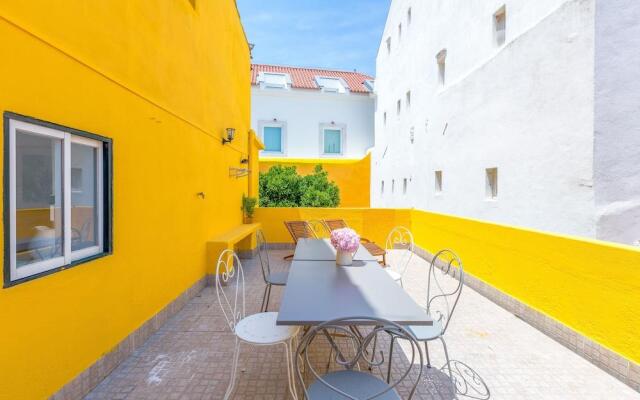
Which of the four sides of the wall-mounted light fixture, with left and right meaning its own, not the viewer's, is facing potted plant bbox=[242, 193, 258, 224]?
left

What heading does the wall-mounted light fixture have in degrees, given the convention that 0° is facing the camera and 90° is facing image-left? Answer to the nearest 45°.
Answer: approximately 270°

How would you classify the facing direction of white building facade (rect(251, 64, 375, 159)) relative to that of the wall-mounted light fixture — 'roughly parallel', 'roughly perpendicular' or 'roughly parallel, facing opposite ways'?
roughly perpendicular

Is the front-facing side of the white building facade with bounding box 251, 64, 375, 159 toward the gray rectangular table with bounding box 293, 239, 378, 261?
yes

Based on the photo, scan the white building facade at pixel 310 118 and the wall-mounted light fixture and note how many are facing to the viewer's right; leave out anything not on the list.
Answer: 1

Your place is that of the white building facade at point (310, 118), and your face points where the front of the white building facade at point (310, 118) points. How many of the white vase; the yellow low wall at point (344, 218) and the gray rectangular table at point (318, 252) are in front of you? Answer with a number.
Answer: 3

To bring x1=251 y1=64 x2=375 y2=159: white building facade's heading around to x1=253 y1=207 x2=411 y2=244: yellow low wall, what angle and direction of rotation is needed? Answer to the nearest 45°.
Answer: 0° — it already faces it
